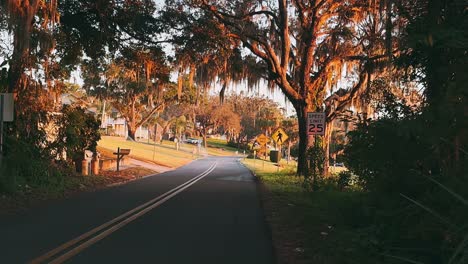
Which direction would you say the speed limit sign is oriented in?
toward the camera
